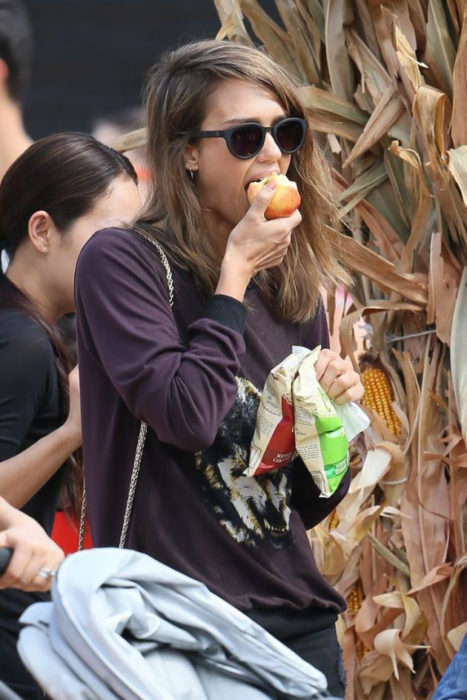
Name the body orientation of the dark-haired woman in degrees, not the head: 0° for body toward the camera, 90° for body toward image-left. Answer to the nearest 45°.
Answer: approximately 270°

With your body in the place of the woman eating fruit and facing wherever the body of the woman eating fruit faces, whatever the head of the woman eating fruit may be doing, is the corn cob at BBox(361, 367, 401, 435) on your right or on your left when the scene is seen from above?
on your left

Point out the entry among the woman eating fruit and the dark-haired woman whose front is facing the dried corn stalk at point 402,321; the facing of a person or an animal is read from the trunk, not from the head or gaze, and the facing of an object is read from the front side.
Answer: the dark-haired woman

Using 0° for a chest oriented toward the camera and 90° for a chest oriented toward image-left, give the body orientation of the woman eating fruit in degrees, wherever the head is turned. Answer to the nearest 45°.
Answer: approximately 315°
